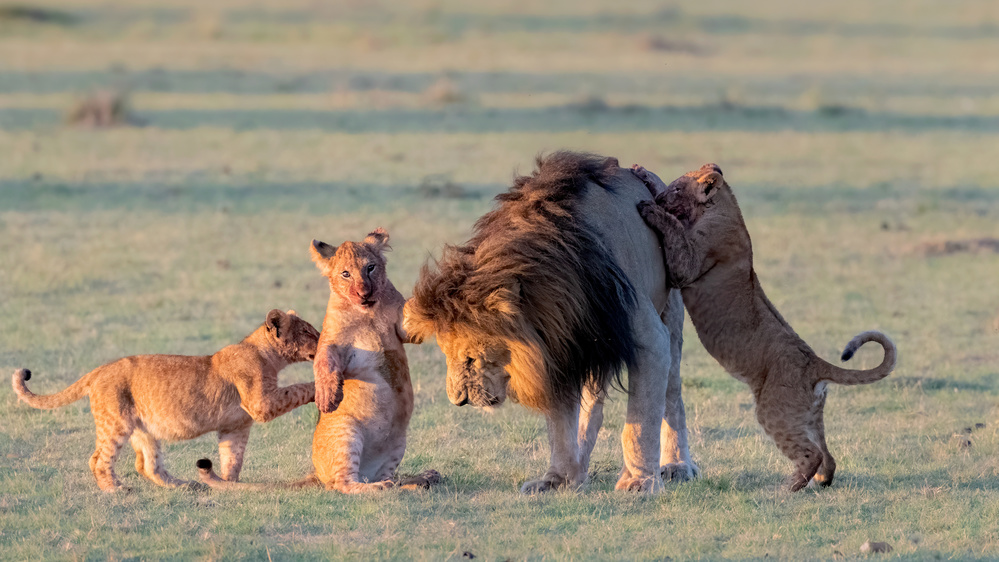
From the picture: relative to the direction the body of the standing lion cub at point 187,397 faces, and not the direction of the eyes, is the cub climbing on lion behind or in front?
in front

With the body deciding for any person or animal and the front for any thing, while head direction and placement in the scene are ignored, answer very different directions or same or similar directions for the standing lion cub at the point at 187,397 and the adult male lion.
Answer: very different directions

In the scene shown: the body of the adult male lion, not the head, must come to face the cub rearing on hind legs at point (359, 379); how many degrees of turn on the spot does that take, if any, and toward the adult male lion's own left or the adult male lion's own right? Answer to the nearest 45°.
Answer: approximately 90° to the adult male lion's own right

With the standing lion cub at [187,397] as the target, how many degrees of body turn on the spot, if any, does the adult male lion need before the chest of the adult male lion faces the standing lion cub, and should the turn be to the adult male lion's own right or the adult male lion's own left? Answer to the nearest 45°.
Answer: approximately 45° to the adult male lion's own right

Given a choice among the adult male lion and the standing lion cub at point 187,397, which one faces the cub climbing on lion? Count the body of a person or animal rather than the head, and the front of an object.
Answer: the standing lion cub

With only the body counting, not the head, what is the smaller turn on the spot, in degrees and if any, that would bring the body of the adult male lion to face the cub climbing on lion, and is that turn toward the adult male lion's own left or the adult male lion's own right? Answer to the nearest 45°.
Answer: approximately 180°

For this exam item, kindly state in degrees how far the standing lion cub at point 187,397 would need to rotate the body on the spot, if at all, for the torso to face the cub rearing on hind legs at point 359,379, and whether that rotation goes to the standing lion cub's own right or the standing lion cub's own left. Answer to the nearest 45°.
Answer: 0° — it already faces it

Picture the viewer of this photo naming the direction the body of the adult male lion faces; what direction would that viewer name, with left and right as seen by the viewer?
facing the viewer and to the left of the viewer

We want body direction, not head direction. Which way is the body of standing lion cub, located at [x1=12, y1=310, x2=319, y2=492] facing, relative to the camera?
to the viewer's right

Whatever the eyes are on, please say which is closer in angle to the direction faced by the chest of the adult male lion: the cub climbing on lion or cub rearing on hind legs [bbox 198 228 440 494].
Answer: the cub rearing on hind legs

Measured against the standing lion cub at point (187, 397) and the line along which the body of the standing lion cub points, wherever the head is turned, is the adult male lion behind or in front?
in front

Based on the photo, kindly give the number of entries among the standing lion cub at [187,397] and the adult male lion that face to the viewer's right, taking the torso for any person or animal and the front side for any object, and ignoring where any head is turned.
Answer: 1
